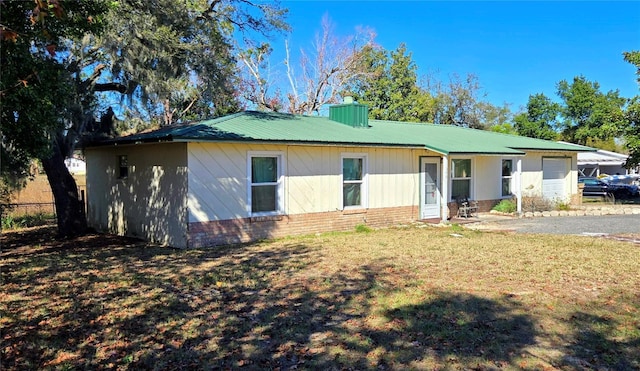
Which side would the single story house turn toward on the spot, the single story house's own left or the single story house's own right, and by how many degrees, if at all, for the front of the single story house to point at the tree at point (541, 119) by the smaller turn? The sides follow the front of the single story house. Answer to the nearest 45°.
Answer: approximately 90° to the single story house's own left

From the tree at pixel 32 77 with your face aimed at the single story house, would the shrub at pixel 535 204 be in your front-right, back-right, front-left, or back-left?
front-right

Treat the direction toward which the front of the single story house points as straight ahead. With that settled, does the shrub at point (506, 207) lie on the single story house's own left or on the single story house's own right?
on the single story house's own left

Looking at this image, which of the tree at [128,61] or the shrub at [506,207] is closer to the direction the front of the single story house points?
the shrub

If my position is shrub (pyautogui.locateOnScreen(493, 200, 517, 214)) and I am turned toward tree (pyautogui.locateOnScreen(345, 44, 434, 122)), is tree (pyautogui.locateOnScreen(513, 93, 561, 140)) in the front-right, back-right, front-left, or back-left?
front-right

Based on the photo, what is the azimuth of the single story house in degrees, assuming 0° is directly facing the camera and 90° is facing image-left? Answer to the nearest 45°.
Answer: approximately 315°

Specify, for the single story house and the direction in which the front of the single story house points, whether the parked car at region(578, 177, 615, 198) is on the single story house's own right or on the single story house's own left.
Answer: on the single story house's own left

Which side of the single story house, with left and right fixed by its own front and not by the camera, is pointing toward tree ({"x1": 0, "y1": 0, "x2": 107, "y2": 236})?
right
